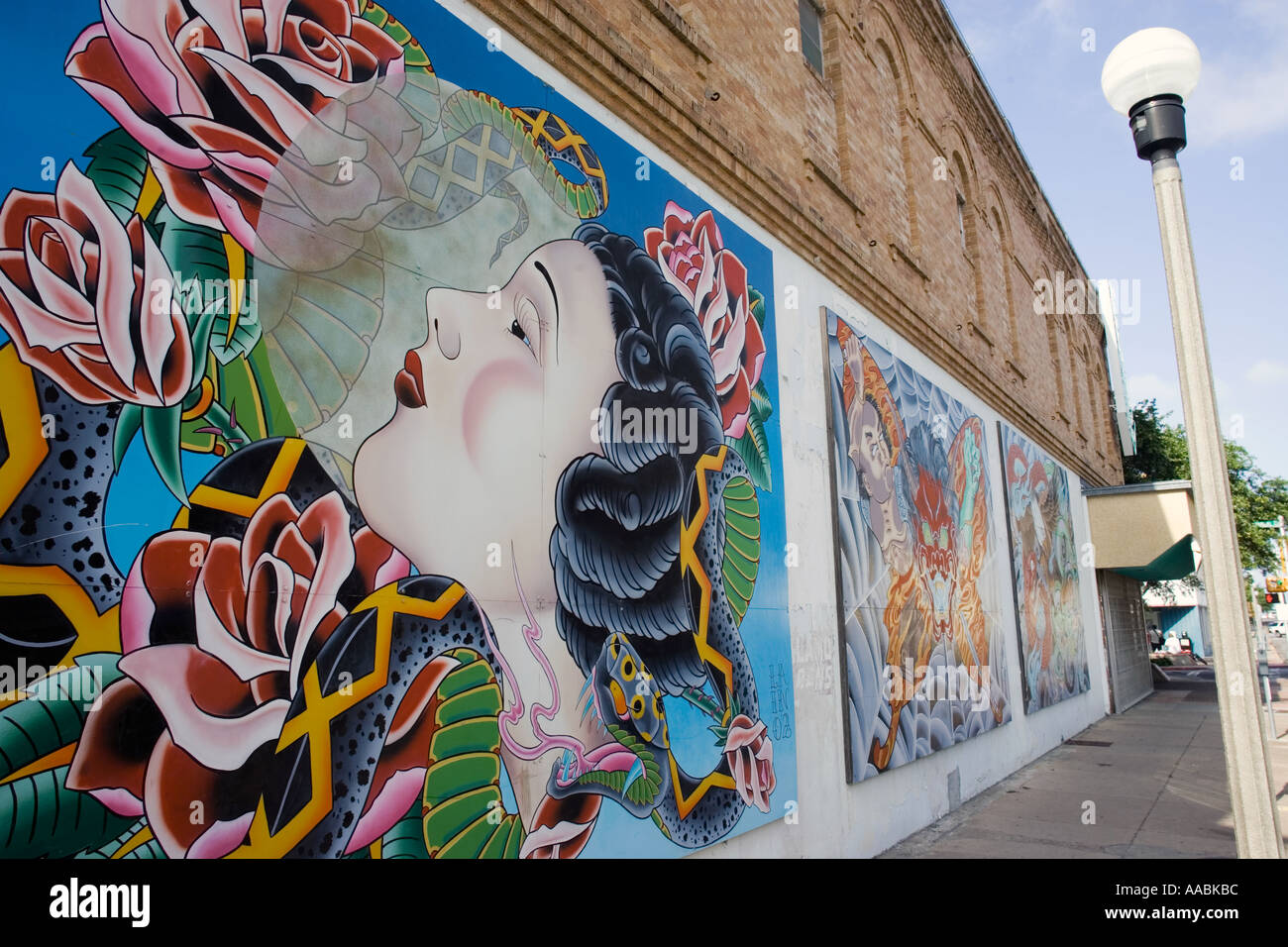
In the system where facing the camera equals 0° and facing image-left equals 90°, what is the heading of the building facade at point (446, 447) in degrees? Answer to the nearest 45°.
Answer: approximately 315°

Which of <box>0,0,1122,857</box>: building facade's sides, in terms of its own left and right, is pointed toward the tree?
left

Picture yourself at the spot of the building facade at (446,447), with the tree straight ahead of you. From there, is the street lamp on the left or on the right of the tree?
right

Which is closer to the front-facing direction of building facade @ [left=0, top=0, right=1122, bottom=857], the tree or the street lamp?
the street lamp
